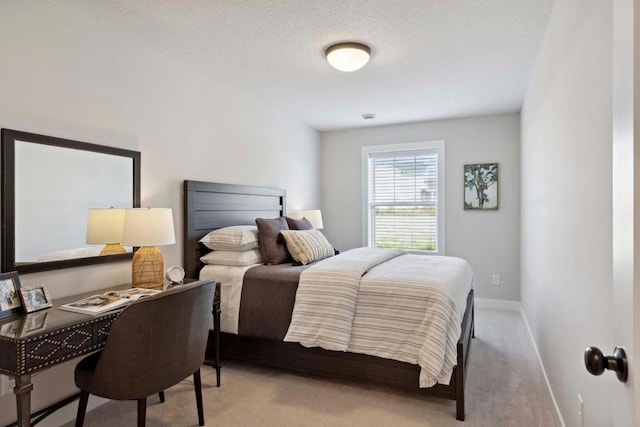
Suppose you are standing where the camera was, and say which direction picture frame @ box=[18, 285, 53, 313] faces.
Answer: facing the viewer and to the right of the viewer

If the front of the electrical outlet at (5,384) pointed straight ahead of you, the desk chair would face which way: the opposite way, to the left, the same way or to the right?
the opposite way

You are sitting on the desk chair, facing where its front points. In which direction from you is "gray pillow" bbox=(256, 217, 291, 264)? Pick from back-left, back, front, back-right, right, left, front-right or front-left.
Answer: right

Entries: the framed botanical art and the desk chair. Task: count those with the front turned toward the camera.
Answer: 1

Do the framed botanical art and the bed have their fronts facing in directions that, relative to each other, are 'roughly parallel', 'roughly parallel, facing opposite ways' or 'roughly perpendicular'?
roughly perpendicular

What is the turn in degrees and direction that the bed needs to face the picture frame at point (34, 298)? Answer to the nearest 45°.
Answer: approximately 90° to its right

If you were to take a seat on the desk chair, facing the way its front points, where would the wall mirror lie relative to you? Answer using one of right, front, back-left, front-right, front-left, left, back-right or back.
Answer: front

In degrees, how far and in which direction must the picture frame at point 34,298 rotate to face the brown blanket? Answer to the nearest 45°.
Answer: approximately 45° to its left

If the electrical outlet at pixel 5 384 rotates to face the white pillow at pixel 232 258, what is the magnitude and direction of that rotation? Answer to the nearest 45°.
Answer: approximately 45° to its left

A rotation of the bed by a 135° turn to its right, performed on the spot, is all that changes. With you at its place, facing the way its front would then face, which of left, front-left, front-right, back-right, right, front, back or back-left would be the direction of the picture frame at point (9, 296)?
front-left

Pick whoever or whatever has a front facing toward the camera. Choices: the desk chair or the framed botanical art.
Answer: the framed botanical art

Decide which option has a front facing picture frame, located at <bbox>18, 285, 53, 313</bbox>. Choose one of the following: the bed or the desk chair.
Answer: the desk chair

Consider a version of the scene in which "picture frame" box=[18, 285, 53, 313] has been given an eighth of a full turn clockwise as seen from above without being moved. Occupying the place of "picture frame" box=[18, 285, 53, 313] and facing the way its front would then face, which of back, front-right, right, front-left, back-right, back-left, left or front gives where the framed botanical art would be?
left

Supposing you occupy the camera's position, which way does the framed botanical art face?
facing the viewer

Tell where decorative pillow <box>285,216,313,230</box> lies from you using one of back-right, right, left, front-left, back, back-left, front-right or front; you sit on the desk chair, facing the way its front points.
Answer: right

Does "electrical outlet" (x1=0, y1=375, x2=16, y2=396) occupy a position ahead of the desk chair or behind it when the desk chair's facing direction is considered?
ahead
